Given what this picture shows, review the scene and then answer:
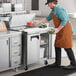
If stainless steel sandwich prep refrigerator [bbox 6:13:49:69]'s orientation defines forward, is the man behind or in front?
in front

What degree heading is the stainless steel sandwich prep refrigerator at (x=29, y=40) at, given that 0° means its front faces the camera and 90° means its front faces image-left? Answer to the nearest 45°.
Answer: approximately 315°
